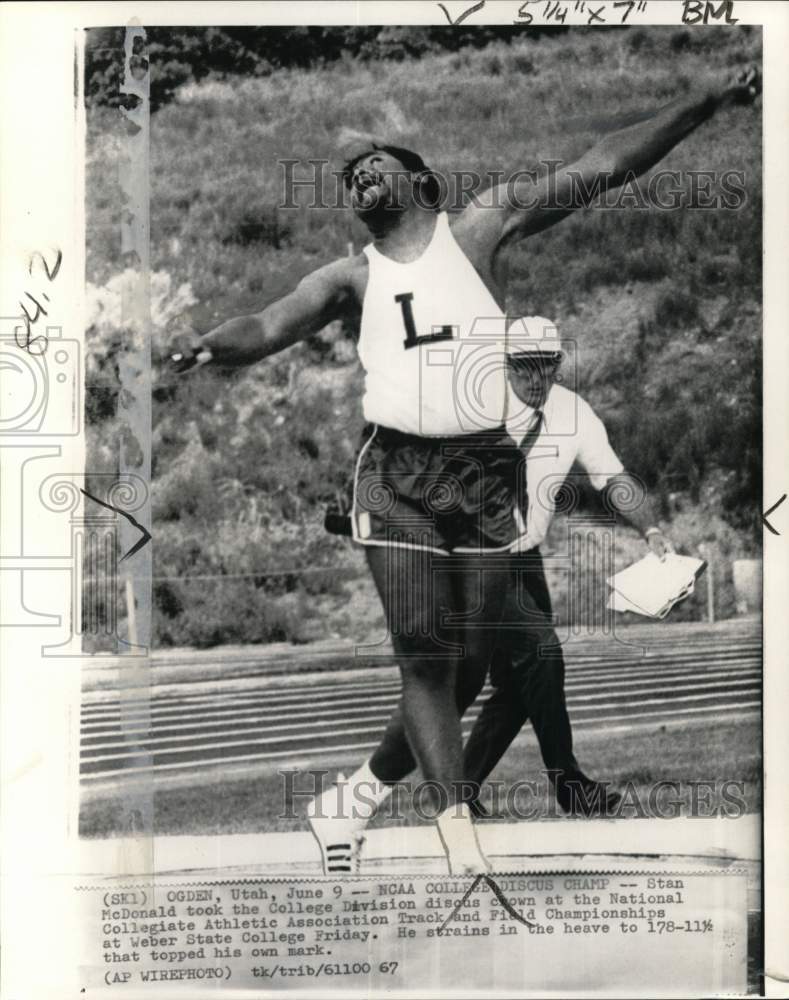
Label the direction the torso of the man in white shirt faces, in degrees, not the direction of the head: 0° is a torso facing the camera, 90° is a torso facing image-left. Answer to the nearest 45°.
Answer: approximately 0°

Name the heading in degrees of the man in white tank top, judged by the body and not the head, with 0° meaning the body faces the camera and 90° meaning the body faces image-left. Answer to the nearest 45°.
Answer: approximately 0°
